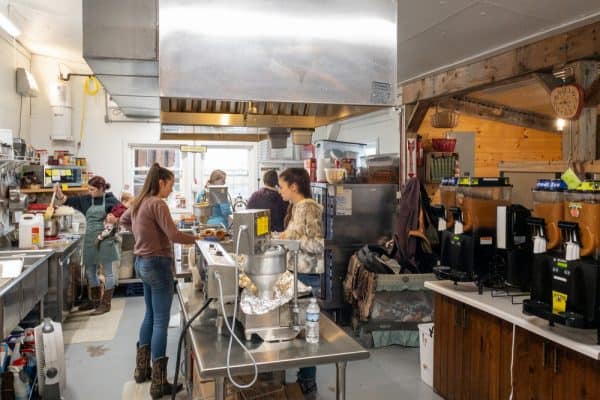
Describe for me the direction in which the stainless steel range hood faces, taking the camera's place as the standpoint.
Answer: facing the viewer

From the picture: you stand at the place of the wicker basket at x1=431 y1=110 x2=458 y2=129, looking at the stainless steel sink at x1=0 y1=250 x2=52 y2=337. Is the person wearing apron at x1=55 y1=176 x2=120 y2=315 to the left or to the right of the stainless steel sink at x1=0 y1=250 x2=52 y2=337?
right

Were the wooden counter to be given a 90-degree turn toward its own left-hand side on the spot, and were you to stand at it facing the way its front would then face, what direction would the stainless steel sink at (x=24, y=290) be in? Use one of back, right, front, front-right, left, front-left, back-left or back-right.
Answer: back-right

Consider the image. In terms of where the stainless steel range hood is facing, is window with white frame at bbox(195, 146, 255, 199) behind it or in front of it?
behind

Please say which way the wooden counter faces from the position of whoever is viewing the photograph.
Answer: facing the viewer and to the left of the viewer

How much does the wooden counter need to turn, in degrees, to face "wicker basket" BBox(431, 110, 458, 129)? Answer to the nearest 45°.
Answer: approximately 135° to its right

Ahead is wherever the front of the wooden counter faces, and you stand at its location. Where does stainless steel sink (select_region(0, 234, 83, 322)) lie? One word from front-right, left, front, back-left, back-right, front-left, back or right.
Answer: front-right

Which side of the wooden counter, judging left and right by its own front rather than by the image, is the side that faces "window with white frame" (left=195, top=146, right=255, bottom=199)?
right

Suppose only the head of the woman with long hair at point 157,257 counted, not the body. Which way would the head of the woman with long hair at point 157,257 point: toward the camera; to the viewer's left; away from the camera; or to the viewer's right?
to the viewer's right

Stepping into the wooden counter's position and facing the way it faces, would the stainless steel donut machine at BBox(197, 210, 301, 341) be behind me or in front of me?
in front

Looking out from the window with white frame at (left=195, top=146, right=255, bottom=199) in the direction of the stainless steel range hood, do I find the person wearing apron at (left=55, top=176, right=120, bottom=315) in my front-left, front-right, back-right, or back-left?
front-right

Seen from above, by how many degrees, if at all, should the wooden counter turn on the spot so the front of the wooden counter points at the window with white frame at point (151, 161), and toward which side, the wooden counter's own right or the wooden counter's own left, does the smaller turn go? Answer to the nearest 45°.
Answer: approximately 90° to the wooden counter's own right

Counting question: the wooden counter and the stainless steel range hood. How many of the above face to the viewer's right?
0

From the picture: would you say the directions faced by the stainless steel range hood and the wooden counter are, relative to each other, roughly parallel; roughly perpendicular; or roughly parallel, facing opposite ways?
roughly perpendicular

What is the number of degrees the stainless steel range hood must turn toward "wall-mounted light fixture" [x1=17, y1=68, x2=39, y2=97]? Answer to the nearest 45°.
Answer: approximately 135° to its right
